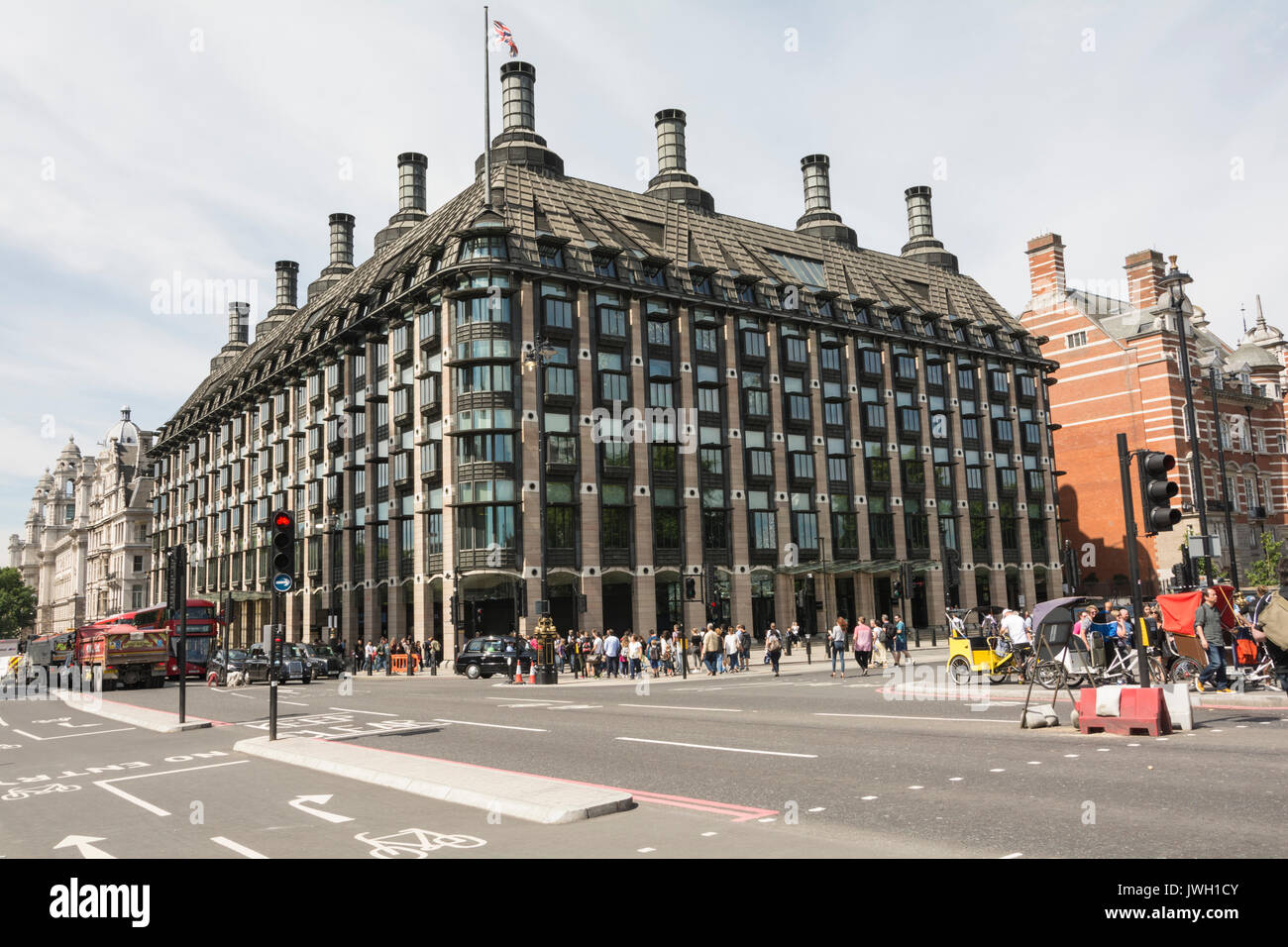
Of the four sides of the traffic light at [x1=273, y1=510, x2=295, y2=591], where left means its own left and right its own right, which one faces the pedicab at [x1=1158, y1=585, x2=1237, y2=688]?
left

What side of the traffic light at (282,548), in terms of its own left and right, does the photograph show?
front

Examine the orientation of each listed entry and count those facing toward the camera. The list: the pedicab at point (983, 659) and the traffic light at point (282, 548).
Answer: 1

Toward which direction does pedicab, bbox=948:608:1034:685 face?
to the viewer's right

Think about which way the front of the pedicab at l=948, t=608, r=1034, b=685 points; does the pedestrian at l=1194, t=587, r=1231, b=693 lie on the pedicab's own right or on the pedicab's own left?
on the pedicab's own right

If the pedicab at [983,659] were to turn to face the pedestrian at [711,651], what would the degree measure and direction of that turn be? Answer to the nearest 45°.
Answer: approximately 135° to its left

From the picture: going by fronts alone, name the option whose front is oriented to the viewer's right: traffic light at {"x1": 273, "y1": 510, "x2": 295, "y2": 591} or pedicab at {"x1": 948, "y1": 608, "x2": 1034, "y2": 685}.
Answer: the pedicab

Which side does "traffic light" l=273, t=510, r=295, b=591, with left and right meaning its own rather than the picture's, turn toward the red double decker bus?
back

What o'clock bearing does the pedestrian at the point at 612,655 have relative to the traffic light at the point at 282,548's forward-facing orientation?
The pedestrian is roughly at 7 o'clock from the traffic light.

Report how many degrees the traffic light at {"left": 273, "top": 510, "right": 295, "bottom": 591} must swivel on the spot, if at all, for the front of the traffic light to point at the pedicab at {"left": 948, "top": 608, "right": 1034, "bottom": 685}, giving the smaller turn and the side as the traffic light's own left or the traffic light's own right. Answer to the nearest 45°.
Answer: approximately 90° to the traffic light's own left

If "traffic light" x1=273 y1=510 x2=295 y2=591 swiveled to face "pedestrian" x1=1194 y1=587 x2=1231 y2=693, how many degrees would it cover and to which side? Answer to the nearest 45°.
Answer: approximately 90° to its left

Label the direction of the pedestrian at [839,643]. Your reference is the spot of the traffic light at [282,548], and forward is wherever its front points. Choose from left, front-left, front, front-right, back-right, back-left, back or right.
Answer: back-left

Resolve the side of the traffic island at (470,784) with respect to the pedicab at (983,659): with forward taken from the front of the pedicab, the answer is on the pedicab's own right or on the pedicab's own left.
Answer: on the pedicab's own right
